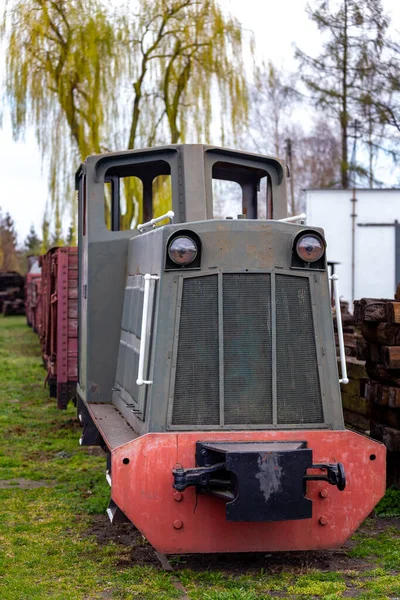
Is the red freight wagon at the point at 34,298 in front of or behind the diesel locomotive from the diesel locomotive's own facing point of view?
behind

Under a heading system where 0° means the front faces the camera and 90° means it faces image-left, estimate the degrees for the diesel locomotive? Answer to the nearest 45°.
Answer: approximately 0°

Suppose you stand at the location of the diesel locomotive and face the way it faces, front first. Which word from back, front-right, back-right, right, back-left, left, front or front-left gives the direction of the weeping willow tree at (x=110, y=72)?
back

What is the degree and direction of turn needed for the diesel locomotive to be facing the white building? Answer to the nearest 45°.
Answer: approximately 180°

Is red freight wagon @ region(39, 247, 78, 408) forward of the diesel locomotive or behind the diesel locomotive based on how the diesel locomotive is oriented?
behind
